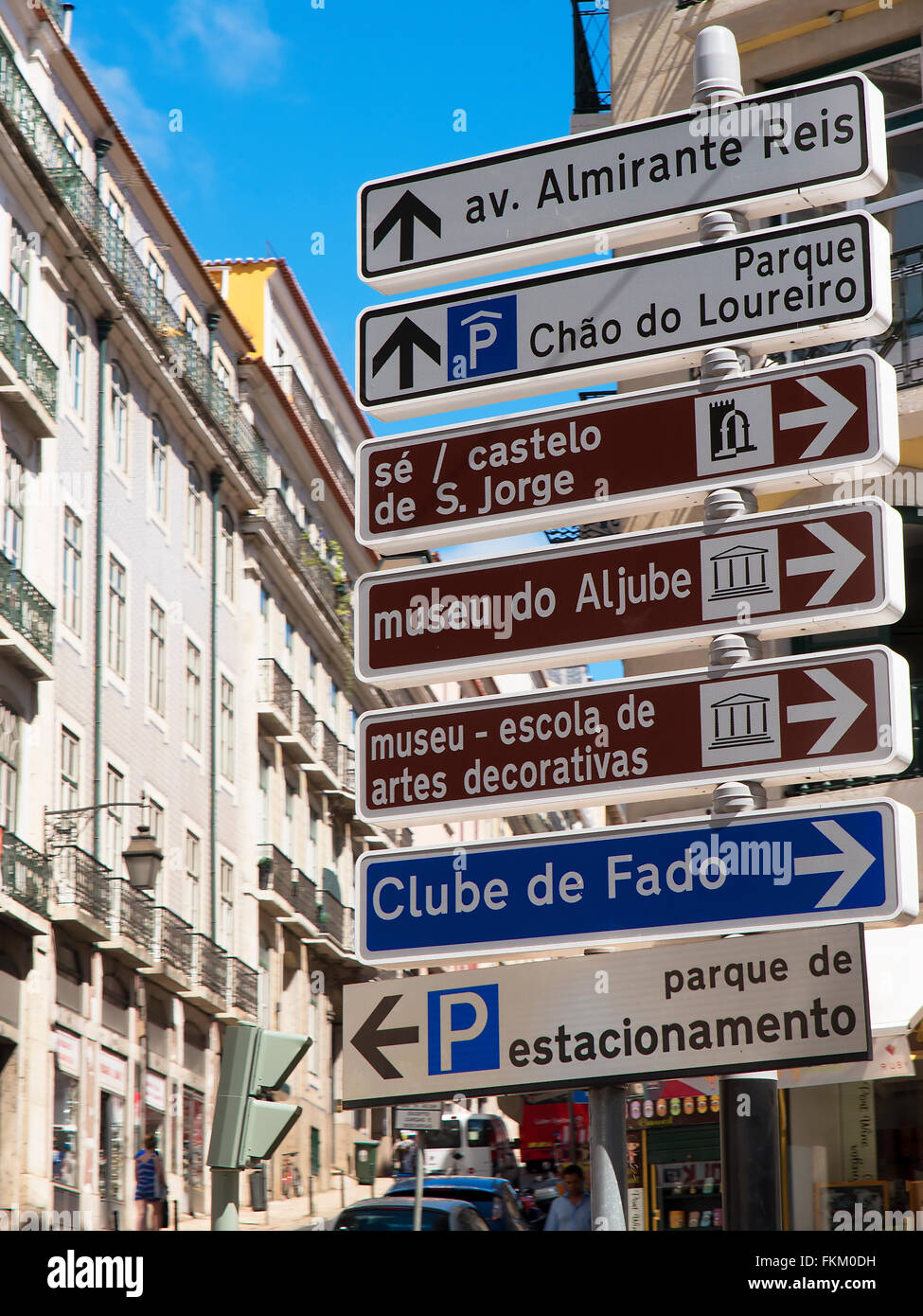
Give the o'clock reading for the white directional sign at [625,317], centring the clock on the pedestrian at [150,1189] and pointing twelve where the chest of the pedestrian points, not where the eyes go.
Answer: The white directional sign is roughly at 6 o'clock from the pedestrian.

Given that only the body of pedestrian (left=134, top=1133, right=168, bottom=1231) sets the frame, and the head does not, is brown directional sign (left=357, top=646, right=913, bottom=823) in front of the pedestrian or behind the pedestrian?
behind

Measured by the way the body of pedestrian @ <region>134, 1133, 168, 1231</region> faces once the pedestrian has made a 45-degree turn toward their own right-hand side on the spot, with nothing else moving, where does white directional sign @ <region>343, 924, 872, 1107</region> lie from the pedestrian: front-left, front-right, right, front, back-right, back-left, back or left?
back-right

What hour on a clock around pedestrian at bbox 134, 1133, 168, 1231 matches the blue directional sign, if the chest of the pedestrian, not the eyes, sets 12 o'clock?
The blue directional sign is roughly at 6 o'clock from the pedestrian.

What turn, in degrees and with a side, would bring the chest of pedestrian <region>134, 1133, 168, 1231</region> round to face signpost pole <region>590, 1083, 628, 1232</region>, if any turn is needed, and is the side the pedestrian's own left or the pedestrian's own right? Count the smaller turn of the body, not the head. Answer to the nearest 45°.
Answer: approximately 180°

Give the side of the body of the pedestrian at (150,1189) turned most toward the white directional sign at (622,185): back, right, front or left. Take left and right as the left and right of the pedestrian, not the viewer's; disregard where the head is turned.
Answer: back

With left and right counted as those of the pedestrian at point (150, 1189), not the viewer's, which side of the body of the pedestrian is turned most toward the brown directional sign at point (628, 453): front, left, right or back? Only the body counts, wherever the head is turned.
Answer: back

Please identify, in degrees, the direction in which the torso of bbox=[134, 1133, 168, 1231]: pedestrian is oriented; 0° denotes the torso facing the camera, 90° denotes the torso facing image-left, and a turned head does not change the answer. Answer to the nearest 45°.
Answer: approximately 180°
